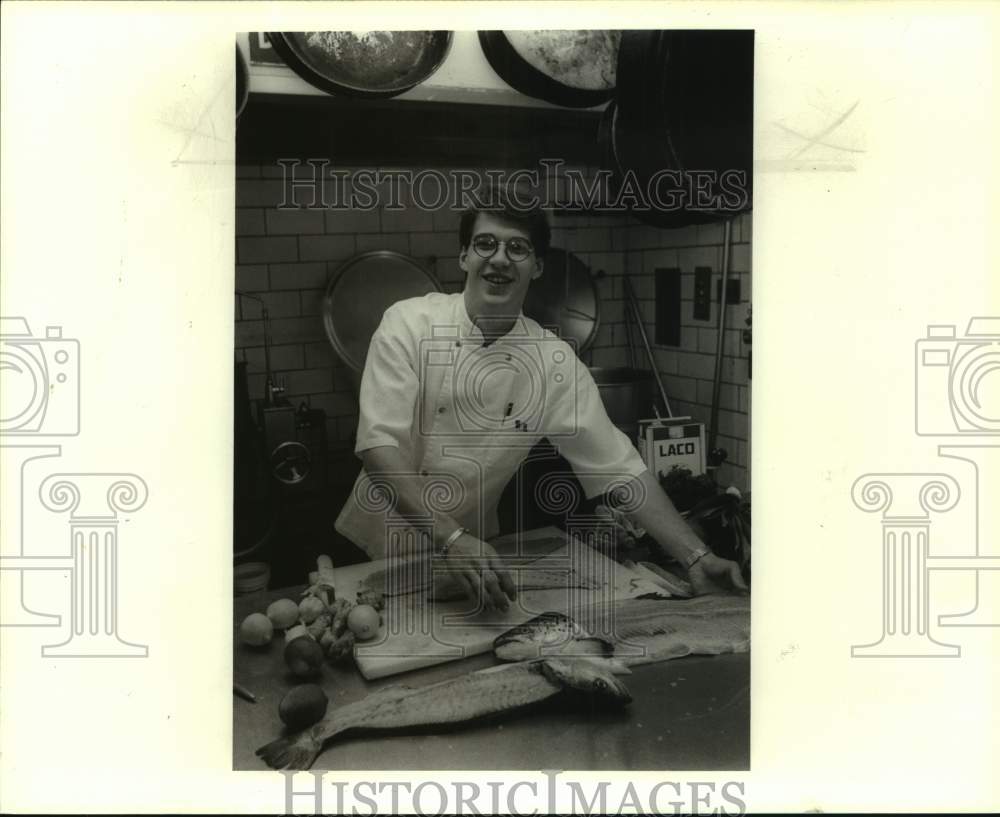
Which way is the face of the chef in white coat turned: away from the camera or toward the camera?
toward the camera

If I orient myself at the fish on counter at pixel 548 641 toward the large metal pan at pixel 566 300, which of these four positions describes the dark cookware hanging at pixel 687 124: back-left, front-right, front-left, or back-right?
front-right

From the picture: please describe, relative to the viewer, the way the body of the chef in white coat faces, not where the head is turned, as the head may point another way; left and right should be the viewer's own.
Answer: facing the viewer
